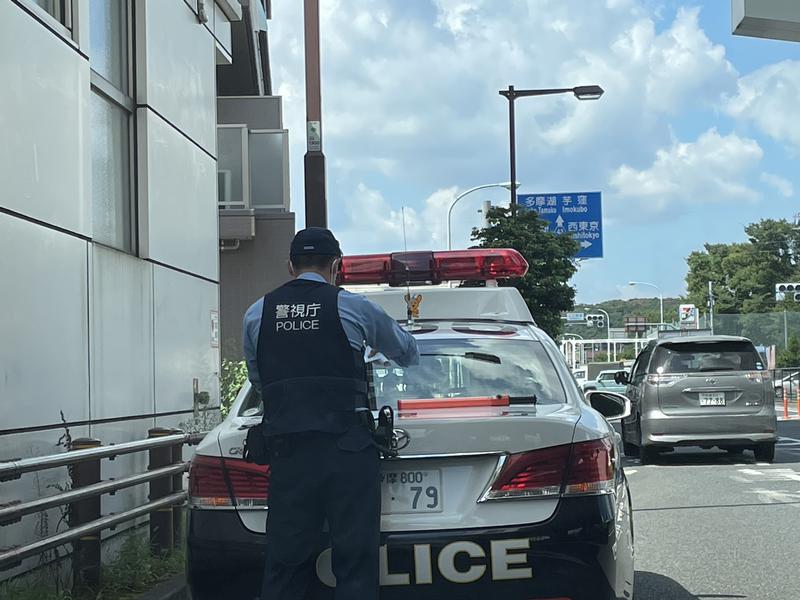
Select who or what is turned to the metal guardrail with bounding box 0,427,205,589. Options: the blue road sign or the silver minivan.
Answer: the blue road sign

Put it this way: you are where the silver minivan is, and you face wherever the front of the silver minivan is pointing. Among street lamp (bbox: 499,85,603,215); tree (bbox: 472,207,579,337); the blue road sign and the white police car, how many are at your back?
1

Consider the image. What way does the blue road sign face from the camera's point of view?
toward the camera

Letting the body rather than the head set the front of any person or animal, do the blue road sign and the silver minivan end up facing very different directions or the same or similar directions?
very different directions

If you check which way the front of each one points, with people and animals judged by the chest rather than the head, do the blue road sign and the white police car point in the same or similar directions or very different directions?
very different directions

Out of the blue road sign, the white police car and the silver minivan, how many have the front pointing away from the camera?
2

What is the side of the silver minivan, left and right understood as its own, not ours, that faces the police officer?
back

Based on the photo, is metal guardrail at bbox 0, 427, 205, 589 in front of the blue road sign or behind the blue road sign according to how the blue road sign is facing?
in front

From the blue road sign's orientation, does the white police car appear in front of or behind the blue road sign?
in front

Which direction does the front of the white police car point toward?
away from the camera

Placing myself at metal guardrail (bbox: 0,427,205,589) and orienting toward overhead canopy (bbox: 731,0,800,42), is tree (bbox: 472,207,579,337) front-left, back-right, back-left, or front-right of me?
front-left

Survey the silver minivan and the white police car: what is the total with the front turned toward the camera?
0

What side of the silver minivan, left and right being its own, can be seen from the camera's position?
back

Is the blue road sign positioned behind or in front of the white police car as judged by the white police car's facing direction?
in front
